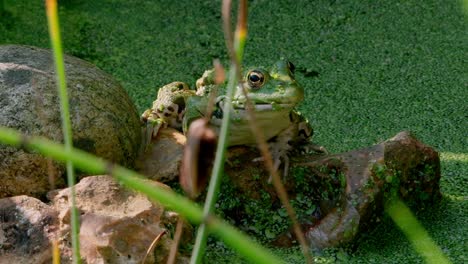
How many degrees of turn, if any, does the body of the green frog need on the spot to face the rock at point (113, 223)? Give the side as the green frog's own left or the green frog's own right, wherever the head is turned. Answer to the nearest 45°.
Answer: approximately 90° to the green frog's own right

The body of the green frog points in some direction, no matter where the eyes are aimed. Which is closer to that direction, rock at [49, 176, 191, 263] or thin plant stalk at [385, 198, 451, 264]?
the thin plant stalk

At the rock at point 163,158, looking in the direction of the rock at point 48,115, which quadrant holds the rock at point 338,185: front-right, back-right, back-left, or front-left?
back-left

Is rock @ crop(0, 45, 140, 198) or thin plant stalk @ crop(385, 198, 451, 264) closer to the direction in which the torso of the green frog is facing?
the thin plant stalk

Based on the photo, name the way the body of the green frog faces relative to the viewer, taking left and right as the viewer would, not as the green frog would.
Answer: facing the viewer and to the right of the viewer
